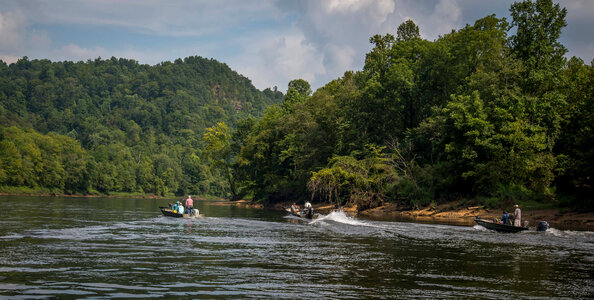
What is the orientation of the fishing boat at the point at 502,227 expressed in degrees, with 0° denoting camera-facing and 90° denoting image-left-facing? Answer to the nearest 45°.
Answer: approximately 90°
